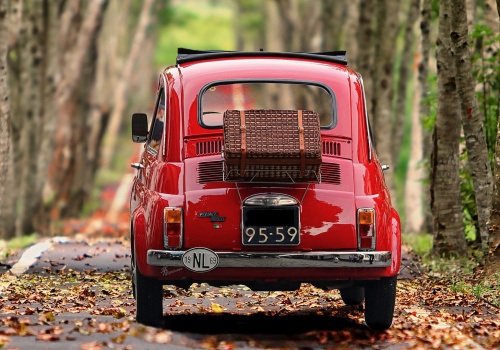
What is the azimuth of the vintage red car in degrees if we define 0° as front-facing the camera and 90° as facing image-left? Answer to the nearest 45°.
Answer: approximately 180°

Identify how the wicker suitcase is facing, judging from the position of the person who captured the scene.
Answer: facing the viewer
